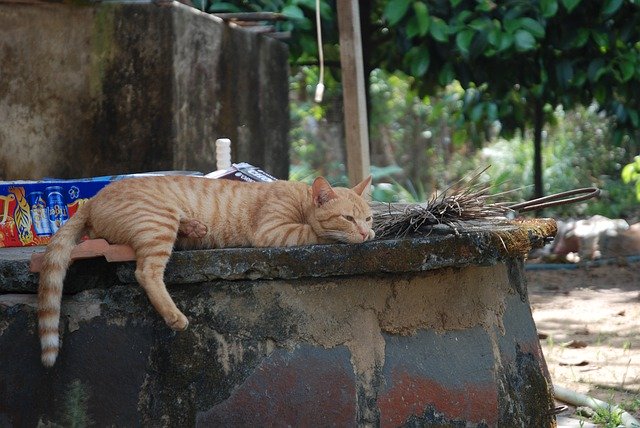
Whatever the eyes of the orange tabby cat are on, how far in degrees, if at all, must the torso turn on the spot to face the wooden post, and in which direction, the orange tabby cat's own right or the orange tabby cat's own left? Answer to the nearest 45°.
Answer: approximately 45° to the orange tabby cat's own left

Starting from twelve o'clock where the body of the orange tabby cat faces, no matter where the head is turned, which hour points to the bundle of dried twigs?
The bundle of dried twigs is roughly at 12 o'clock from the orange tabby cat.

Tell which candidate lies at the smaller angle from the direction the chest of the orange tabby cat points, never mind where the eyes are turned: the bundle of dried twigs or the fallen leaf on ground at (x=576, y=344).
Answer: the bundle of dried twigs

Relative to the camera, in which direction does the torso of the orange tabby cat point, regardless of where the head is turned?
to the viewer's right
